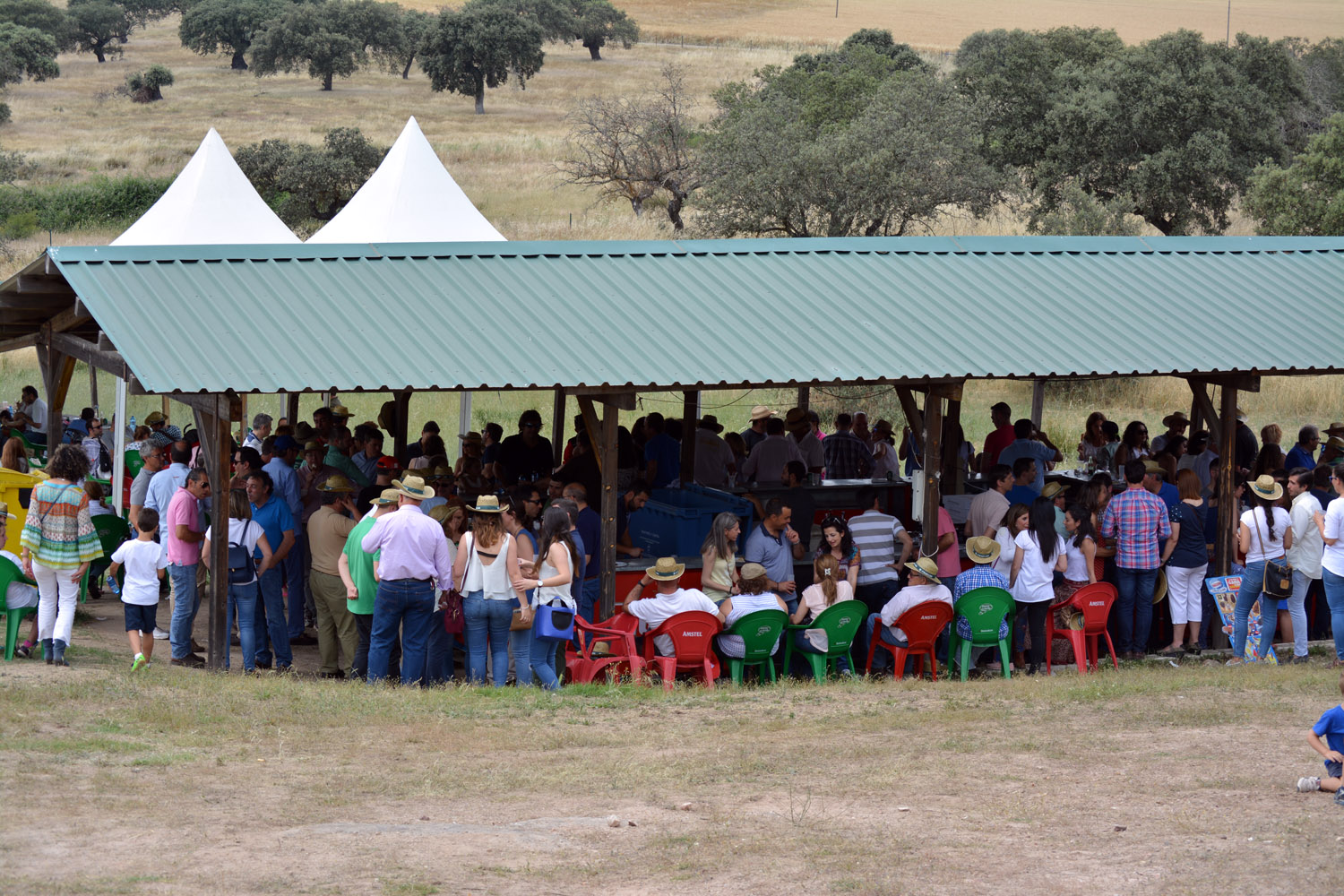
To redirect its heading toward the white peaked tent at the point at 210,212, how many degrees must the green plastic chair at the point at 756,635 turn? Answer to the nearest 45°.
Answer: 0° — it already faces it

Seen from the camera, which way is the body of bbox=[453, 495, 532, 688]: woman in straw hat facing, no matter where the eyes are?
away from the camera

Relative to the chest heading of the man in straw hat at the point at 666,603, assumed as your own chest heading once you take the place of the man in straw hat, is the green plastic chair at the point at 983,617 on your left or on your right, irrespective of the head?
on your right

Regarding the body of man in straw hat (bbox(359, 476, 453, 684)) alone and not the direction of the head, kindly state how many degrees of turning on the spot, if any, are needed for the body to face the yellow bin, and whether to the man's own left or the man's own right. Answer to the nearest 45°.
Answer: approximately 45° to the man's own left

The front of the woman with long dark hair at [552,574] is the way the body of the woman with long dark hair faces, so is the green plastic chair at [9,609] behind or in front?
in front

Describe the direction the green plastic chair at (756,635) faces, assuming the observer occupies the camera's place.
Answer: facing away from the viewer and to the left of the viewer

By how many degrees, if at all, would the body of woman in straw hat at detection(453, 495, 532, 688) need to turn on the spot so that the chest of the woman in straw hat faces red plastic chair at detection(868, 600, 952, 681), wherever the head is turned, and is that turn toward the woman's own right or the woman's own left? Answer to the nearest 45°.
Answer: approximately 90° to the woman's own right

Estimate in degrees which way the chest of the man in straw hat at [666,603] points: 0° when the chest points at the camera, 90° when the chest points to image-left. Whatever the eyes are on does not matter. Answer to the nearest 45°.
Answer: approximately 180°

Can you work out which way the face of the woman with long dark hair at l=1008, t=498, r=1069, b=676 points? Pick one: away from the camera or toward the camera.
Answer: away from the camera
